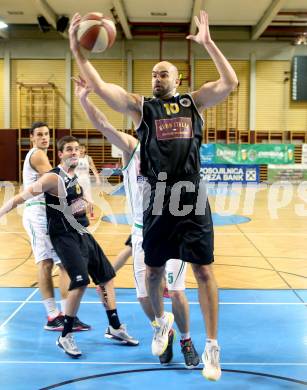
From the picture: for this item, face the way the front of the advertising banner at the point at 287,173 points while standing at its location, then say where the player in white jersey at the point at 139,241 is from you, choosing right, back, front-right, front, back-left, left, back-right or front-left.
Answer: front

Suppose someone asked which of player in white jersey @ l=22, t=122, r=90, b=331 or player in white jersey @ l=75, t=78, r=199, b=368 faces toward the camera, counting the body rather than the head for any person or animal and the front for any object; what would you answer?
player in white jersey @ l=75, t=78, r=199, b=368

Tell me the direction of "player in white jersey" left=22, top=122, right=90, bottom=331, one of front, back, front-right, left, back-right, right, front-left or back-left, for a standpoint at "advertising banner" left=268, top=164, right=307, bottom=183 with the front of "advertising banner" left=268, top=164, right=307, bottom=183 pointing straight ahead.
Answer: front

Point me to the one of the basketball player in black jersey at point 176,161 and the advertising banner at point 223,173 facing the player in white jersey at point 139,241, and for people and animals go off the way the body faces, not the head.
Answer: the advertising banner

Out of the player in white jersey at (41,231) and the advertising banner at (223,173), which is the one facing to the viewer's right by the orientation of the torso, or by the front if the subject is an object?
the player in white jersey

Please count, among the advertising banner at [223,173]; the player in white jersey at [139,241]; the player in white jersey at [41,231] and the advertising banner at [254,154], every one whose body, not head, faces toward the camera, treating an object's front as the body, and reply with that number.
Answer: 3

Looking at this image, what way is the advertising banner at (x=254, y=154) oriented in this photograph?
toward the camera

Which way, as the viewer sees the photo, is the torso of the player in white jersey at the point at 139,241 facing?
toward the camera

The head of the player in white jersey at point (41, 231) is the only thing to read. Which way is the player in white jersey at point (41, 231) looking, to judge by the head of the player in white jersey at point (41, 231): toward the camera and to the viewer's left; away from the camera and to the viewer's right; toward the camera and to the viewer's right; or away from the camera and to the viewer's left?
toward the camera and to the viewer's right

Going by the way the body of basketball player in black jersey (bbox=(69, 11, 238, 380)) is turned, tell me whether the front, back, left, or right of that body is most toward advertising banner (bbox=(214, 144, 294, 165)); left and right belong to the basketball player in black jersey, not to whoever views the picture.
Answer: back

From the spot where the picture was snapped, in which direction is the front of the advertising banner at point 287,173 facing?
facing the viewer

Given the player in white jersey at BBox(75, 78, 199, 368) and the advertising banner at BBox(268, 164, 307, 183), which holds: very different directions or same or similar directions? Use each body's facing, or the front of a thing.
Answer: same or similar directions

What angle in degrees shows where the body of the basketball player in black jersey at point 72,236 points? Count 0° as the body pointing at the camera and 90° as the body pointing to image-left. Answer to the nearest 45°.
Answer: approximately 315°
